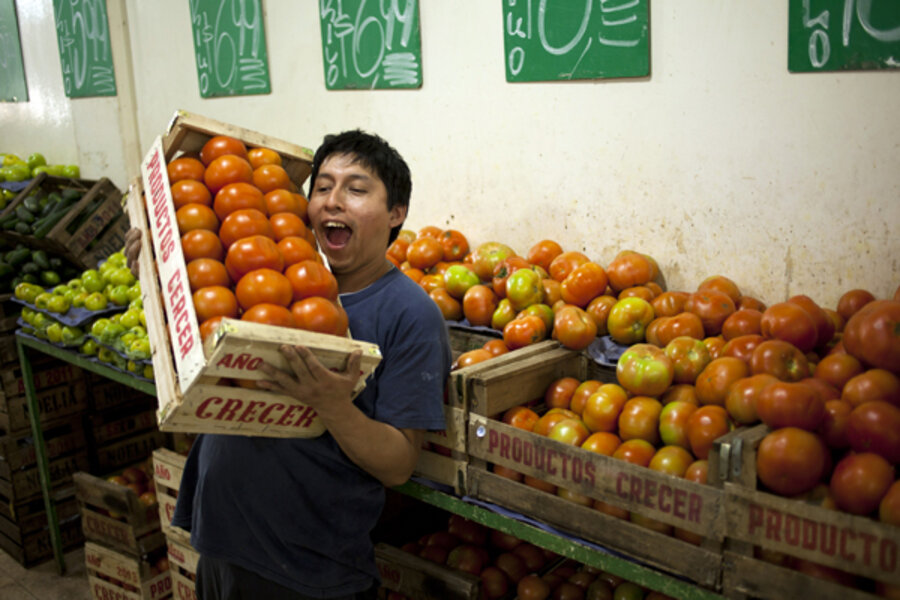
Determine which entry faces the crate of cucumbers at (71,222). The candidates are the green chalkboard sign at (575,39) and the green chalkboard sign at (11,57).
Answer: the green chalkboard sign at (11,57)

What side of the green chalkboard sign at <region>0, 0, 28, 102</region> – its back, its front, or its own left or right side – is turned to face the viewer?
front

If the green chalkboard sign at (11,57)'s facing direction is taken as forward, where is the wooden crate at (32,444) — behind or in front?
in front

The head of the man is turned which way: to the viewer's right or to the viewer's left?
to the viewer's left

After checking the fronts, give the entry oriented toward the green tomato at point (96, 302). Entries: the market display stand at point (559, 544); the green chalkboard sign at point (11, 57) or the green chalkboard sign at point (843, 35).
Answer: the green chalkboard sign at point (11, 57)

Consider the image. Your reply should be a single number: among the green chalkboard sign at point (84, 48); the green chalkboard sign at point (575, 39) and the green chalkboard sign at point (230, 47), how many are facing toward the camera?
3

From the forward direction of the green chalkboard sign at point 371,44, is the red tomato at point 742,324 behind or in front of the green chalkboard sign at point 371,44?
in front

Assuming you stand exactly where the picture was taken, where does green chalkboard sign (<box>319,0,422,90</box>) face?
facing the viewer

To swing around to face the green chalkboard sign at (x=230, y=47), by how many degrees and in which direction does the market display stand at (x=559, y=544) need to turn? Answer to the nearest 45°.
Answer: approximately 135° to its right

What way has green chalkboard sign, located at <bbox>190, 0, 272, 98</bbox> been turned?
toward the camera

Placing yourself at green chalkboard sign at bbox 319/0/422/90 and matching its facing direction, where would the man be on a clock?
The man is roughly at 12 o'clock from the green chalkboard sign.

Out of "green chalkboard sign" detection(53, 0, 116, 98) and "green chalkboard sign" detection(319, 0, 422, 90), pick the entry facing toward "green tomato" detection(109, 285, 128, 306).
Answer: "green chalkboard sign" detection(53, 0, 116, 98)
